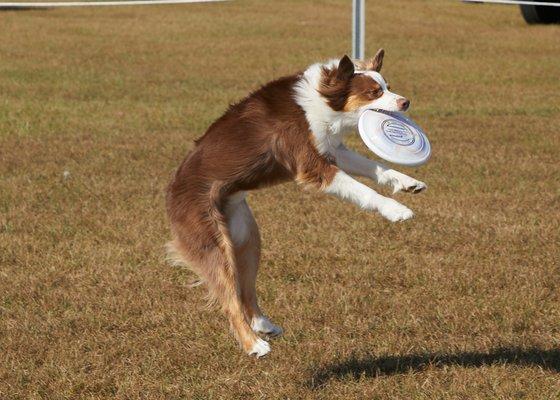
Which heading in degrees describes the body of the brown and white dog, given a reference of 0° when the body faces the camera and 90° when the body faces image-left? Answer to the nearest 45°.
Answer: approximately 270°
